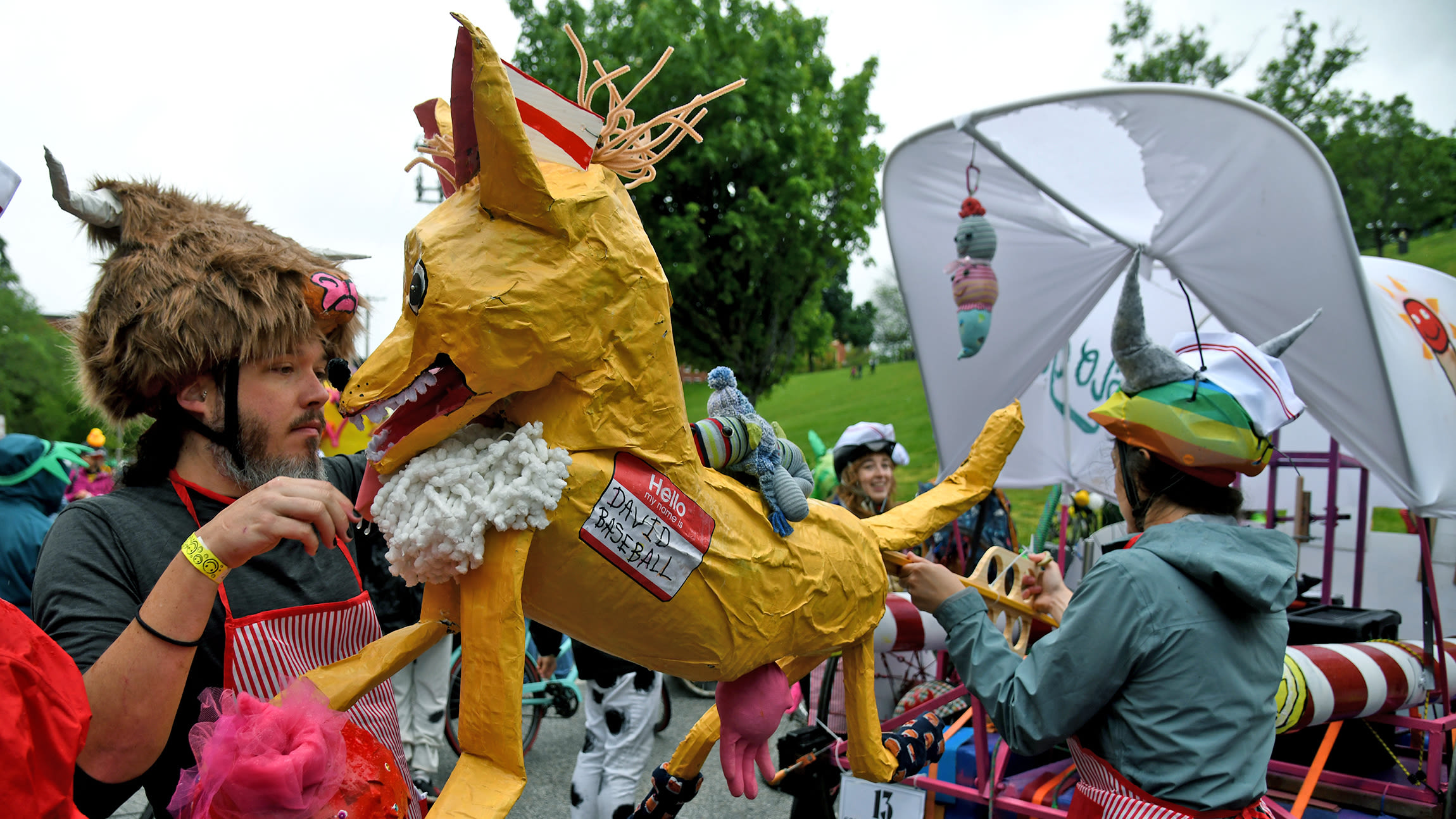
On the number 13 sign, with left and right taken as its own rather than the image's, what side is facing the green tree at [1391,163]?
back

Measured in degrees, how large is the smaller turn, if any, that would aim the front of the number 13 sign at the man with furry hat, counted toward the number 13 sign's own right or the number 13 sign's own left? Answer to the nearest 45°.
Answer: approximately 45° to the number 13 sign's own right

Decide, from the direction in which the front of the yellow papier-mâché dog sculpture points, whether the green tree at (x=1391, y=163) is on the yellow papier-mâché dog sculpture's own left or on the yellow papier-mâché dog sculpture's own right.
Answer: on the yellow papier-mâché dog sculpture's own right

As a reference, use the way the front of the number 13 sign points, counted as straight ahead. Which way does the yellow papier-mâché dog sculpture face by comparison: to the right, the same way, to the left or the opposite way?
to the right

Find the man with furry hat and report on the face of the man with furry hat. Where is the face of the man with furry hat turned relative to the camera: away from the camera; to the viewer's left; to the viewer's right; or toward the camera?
to the viewer's right

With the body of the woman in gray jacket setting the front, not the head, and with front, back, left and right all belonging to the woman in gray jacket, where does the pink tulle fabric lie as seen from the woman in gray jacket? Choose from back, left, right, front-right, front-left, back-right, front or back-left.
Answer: left

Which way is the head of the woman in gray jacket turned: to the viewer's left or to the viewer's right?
to the viewer's left

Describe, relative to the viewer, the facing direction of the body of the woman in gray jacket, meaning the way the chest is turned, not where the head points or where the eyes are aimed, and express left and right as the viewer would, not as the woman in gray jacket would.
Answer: facing away from the viewer and to the left of the viewer

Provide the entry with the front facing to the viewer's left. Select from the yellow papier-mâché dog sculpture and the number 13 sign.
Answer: the yellow papier-mâché dog sculpture

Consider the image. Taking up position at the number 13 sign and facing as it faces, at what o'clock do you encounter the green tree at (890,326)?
The green tree is roughly at 6 o'clock from the number 13 sign.

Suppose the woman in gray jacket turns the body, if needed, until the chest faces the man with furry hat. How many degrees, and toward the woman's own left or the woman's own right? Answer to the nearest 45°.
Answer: approximately 90° to the woman's own left

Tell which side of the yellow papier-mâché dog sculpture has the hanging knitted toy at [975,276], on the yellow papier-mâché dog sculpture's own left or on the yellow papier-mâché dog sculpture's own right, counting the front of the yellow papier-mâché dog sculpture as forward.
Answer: on the yellow papier-mâché dog sculpture's own right

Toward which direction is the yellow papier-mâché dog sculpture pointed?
to the viewer's left

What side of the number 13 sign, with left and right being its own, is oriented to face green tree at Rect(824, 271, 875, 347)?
back
